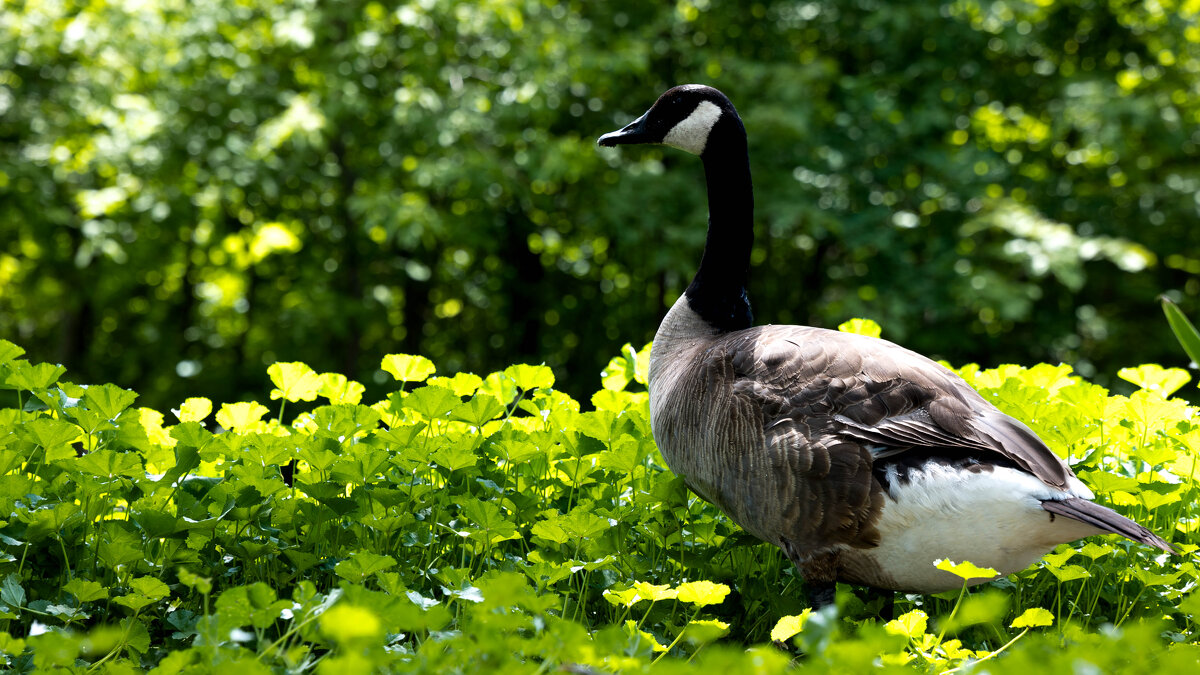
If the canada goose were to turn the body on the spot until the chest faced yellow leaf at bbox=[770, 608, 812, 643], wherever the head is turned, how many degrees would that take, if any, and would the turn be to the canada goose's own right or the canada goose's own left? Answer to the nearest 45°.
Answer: approximately 90° to the canada goose's own left

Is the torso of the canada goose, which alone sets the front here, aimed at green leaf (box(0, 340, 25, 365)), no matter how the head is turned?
yes

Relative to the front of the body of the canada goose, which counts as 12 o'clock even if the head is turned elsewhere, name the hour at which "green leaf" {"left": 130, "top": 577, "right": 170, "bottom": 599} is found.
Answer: The green leaf is roughly at 11 o'clock from the canada goose.

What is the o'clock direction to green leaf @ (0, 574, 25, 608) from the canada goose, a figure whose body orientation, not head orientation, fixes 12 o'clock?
The green leaf is roughly at 11 o'clock from the canada goose.

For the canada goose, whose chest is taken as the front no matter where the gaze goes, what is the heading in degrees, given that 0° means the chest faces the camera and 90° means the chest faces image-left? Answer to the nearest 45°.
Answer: approximately 90°

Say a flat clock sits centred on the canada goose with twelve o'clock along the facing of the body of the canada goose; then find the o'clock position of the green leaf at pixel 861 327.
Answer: The green leaf is roughly at 3 o'clock from the canada goose.

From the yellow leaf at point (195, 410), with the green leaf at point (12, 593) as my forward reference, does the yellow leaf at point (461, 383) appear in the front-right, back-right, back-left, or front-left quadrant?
back-left

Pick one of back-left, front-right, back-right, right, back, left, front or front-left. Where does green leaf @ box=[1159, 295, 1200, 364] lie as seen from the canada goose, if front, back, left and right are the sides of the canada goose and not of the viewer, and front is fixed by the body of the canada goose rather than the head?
back-right

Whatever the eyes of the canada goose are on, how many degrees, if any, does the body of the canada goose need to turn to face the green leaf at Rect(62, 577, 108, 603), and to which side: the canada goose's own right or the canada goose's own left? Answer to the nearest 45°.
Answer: approximately 45° to the canada goose's own left

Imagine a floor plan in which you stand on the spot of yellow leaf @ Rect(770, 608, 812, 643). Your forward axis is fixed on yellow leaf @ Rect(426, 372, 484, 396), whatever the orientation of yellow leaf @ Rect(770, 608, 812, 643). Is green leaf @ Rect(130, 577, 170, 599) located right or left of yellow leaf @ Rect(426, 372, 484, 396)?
left
